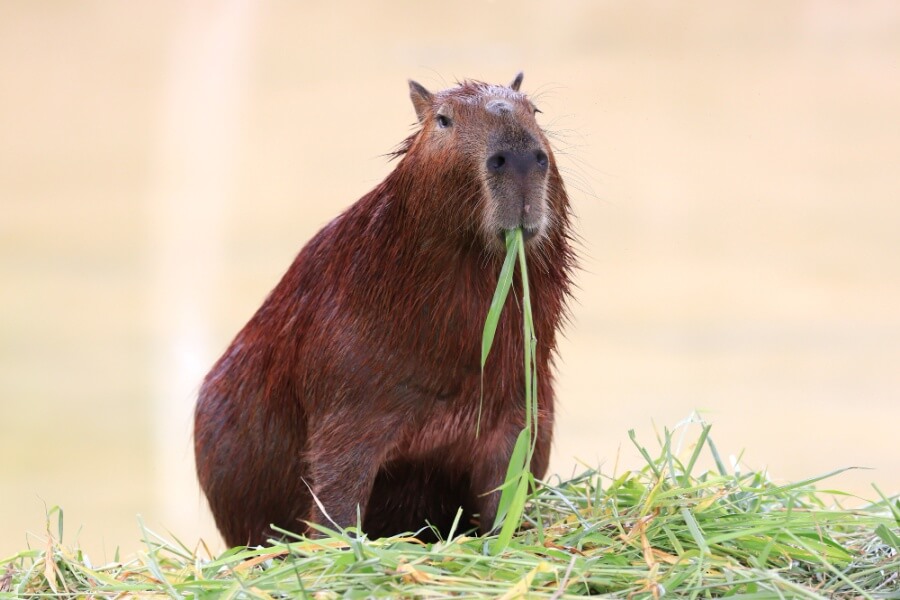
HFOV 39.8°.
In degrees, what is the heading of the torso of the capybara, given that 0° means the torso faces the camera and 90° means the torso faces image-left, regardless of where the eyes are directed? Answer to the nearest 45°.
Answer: approximately 315°
